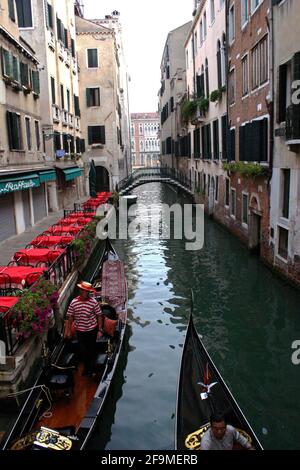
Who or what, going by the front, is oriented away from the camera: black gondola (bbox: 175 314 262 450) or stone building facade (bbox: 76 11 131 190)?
the black gondola

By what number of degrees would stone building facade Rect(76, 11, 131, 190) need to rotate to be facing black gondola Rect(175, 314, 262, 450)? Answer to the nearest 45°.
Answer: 0° — it already faces it

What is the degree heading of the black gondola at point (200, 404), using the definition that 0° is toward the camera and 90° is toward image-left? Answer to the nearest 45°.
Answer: approximately 180°

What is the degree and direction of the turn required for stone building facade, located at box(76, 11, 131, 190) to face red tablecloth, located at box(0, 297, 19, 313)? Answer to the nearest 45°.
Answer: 0° — it already faces it

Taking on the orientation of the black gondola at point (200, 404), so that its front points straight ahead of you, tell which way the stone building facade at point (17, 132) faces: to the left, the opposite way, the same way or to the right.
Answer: to the right

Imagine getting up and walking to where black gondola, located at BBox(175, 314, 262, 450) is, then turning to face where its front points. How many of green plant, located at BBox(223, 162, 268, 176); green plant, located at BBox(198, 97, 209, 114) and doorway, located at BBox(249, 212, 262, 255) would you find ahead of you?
3

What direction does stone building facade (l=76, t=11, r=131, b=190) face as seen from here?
toward the camera

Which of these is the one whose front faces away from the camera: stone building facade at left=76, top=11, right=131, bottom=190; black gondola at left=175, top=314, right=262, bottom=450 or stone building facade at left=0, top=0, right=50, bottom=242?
the black gondola

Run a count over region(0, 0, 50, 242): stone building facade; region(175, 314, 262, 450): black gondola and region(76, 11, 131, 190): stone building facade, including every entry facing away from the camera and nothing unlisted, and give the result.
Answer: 1

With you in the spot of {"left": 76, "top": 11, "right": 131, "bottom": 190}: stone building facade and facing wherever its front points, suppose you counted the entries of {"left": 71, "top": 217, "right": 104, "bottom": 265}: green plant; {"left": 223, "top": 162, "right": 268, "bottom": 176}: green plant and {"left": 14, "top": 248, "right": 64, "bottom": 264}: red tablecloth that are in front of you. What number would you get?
3

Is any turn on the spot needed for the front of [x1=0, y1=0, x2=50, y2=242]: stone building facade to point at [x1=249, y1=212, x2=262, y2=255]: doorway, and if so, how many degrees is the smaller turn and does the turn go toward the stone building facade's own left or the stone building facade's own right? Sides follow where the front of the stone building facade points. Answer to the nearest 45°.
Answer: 0° — it already faces it

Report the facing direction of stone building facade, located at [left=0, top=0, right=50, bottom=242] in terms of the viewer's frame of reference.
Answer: facing the viewer and to the right of the viewer

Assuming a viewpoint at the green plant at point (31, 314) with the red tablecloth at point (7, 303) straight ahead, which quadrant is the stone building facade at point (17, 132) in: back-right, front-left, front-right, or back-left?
front-right

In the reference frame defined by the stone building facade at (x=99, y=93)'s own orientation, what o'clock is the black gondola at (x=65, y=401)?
The black gondola is roughly at 12 o'clock from the stone building facade.

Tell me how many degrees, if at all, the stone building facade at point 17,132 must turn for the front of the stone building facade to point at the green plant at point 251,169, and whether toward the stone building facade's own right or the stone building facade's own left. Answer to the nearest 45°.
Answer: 0° — it already faces it

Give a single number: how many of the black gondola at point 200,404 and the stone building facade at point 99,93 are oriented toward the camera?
1

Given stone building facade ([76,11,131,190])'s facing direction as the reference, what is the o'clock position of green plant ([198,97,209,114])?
The green plant is roughly at 11 o'clock from the stone building facade.

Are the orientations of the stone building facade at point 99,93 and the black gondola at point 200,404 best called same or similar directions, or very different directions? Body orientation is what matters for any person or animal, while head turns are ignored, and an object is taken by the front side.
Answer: very different directions
